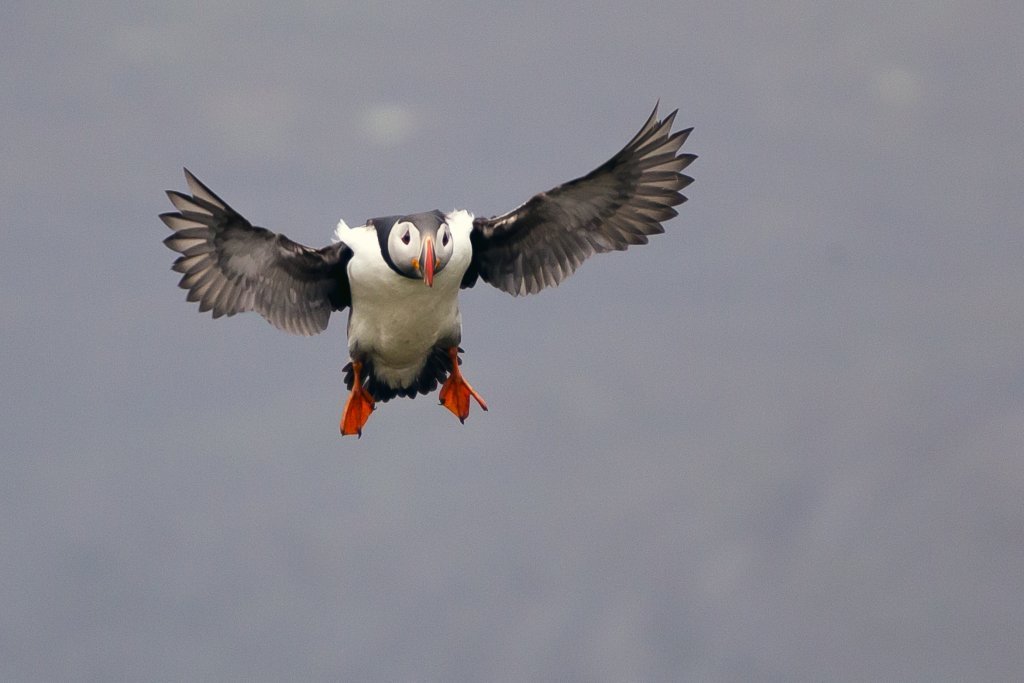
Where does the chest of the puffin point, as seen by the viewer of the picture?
toward the camera
